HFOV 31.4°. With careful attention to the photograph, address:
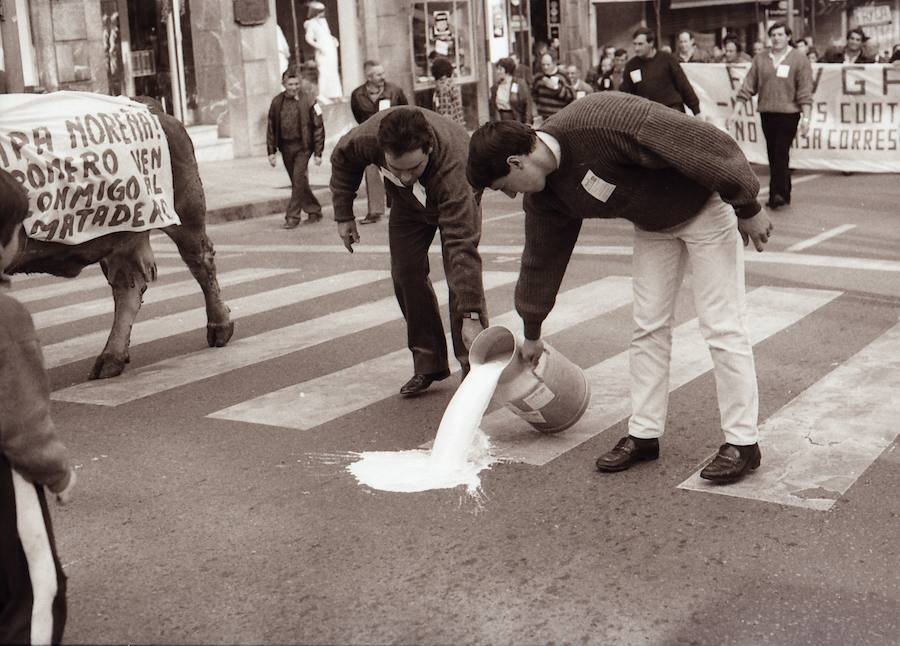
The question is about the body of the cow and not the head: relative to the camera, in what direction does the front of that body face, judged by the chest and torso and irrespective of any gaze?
to the viewer's left

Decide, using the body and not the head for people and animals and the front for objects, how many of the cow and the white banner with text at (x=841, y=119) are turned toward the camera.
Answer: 1

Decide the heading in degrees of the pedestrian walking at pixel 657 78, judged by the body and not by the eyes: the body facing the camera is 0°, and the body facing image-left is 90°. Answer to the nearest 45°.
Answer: approximately 45°

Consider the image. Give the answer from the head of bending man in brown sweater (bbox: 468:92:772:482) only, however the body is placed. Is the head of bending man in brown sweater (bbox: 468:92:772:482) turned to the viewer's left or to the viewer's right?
to the viewer's left

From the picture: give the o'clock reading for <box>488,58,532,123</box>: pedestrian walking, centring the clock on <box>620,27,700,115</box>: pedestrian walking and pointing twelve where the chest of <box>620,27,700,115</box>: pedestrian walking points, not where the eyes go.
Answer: <box>488,58,532,123</box>: pedestrian walking is roughly at 4 o'clock from <box>620,27,700,115</box>: pedestrian walking.

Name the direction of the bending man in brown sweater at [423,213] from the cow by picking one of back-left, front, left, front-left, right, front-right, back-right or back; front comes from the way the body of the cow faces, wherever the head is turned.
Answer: back-left

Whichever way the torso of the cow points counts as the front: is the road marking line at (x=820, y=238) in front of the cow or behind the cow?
behind

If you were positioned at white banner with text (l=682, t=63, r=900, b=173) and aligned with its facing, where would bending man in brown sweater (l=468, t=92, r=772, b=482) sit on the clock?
The bending man in brown sweater is roughly at 12 o'clock from the white banner with text.

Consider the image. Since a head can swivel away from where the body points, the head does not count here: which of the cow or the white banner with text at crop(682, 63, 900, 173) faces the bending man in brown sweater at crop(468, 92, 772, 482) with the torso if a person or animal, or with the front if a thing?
the white banner with text
